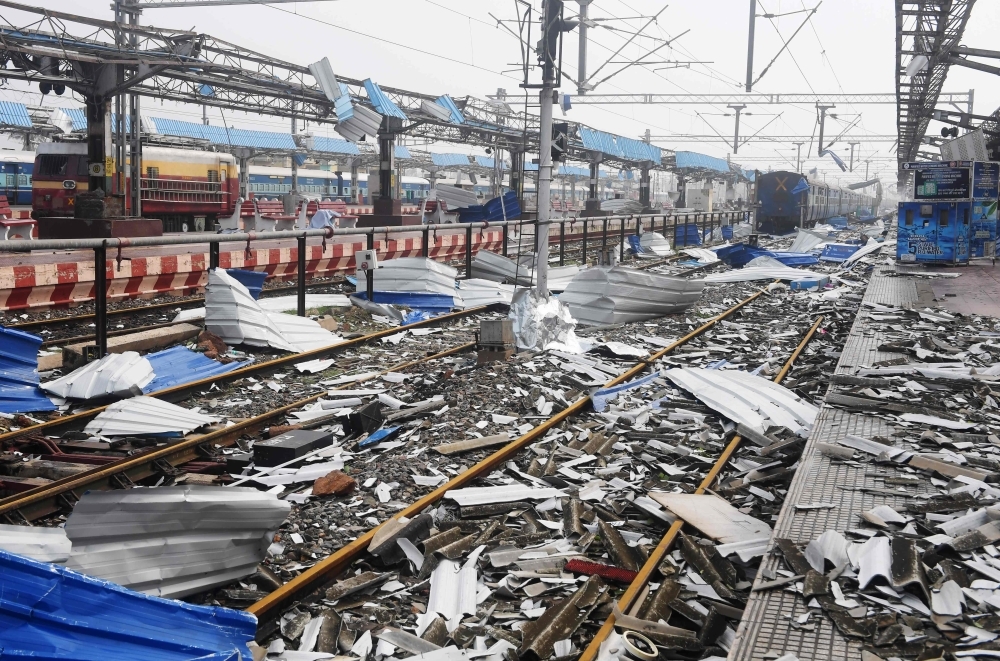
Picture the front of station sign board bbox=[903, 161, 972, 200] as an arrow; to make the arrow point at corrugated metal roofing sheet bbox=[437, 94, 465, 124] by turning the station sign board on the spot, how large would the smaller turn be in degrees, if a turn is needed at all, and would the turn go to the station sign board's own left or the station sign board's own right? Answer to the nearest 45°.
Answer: approximately 135° to the station sign board's own right

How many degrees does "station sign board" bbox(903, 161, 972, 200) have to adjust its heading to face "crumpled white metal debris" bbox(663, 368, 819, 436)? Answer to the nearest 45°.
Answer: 0° — it already faces it

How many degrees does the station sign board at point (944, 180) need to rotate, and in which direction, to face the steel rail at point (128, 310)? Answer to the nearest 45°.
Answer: approximately 45° to its right

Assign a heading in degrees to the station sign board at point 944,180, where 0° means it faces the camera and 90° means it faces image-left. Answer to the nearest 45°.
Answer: approximately 0°

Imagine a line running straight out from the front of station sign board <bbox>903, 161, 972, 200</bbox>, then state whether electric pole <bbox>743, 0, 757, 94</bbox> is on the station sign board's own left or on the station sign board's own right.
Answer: on the station sign board's own right

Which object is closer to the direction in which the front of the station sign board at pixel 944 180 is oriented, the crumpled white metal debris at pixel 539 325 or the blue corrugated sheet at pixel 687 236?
the crumpled white metal debris

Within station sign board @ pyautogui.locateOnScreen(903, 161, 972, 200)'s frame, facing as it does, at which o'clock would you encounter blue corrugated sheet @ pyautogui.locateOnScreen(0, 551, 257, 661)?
The blue corrugated sheet is roughly at 12 o'clock from the station sign board.

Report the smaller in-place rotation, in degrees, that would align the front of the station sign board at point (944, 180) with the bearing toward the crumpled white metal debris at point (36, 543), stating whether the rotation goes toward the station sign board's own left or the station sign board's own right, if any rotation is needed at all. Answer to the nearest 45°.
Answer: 0° — it already faces it

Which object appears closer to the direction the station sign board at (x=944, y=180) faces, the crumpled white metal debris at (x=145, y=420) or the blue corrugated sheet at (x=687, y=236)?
the crumpled white metal debris

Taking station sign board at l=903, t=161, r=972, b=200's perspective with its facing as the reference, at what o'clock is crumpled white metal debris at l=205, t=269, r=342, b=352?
The crumpled white metal debris is roughly at 1 o'clock from the station sign board.

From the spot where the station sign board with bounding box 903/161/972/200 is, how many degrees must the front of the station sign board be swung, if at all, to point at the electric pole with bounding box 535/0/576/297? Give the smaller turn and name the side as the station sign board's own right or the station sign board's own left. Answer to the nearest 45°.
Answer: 0° — it already faces it
